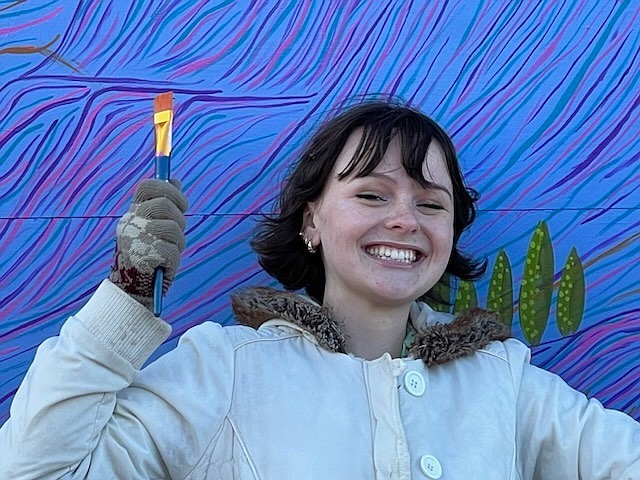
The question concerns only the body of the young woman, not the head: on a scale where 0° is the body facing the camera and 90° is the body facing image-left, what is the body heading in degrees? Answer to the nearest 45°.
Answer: approximately 0°
